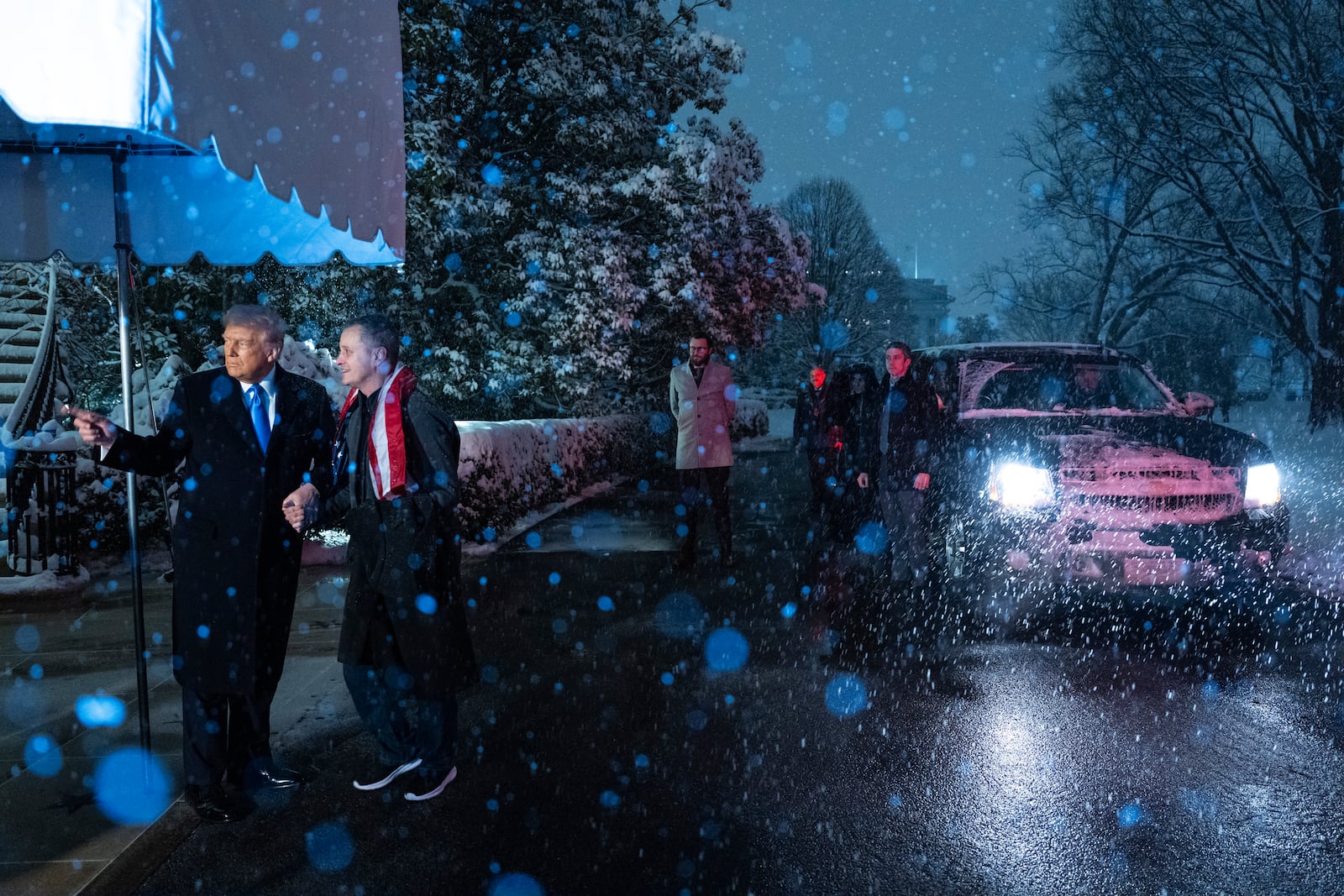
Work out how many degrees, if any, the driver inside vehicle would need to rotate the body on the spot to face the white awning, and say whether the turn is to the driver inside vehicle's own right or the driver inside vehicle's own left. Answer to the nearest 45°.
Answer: approximately 45° to the driver inside vehicle's own right

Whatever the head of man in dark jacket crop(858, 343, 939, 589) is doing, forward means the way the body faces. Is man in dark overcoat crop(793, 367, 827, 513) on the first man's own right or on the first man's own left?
on the first man's own right

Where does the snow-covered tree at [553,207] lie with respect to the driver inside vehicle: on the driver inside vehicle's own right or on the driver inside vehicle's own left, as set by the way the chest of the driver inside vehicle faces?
on the driver inside vehicle's own right

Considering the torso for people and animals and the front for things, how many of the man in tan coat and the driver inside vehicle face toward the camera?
2
